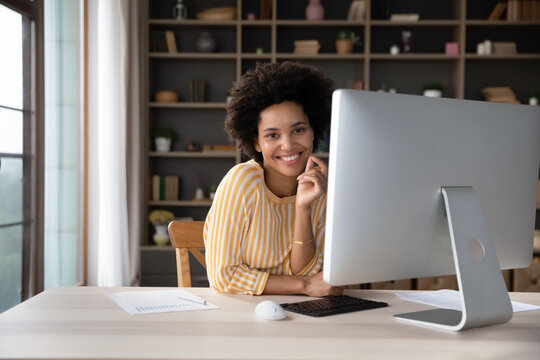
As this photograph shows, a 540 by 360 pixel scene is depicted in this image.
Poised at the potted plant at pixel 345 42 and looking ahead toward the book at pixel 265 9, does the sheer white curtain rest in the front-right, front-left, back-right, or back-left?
front-left

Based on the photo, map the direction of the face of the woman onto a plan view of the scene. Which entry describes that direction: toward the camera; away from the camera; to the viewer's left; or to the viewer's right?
toward the camera

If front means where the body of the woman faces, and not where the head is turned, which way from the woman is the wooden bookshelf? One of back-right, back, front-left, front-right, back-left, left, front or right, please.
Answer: back-left

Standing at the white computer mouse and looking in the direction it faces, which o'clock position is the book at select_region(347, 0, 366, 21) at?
The book is roughly at 8 o'clock from the white computer mouse.

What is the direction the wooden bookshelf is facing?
toward the camera

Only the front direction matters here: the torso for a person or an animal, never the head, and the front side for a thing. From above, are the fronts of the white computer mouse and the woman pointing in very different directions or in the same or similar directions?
same or similar directions

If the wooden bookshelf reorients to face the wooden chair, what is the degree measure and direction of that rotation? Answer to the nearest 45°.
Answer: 0° — it already faces it

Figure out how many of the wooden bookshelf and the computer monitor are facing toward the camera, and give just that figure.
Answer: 1

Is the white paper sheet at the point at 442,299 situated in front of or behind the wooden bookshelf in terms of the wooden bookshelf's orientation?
in front

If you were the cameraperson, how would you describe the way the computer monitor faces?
facing away from the viewer and to the left of the viewer

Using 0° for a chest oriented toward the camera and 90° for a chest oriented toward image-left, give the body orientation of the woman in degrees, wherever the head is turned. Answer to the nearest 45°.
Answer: approximately 315°

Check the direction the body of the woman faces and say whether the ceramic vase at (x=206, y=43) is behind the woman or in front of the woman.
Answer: behind

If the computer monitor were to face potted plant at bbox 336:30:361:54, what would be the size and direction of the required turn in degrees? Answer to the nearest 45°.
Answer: approximately 45° to its right

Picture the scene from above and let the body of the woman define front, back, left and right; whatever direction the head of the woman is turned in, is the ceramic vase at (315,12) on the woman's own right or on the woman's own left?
on the woman's own left

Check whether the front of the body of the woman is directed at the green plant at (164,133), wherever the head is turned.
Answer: no

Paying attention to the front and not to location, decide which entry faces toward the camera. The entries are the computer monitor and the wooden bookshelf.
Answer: the wooden bookshelf

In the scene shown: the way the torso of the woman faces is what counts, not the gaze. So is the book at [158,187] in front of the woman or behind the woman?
behind
